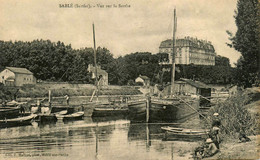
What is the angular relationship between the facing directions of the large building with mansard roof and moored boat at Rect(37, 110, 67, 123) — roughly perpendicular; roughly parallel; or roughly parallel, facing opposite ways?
roughly perpendicular

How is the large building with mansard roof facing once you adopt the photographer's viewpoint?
facing the viewer and to the right of the viewer
